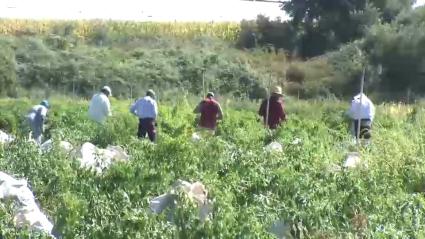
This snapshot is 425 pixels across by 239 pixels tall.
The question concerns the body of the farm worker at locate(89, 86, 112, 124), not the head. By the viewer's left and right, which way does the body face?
facing away from the viewer and to the right of the viewer

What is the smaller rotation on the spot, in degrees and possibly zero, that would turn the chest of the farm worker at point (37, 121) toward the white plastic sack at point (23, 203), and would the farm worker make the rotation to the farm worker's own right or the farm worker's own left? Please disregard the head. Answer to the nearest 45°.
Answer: approximately 135° to the farm worker's own right

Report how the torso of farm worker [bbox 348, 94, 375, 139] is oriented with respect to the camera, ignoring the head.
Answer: away from the camera

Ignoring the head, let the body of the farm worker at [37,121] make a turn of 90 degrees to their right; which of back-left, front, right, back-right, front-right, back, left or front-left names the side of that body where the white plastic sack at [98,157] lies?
front-right

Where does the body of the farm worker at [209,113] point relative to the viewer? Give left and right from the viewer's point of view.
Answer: facing away from the viewer

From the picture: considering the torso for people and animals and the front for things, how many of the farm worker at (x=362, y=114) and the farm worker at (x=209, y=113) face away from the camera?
2

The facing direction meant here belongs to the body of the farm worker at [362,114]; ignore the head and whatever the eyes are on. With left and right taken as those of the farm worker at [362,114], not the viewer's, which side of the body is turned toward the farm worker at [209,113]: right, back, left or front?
left

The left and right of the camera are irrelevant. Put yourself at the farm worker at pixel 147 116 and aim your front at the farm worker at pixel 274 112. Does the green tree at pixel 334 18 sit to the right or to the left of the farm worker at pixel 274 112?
left

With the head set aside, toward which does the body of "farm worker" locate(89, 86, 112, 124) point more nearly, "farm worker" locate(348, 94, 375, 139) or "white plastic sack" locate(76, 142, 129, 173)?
the farm worker

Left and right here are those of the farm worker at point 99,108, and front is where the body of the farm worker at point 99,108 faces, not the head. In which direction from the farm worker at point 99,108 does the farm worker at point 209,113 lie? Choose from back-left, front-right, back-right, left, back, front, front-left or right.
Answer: front-right

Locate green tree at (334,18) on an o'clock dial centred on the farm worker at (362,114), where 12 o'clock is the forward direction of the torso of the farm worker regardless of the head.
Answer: The green tree is roughly at 12 o'clock from the farm worker.
